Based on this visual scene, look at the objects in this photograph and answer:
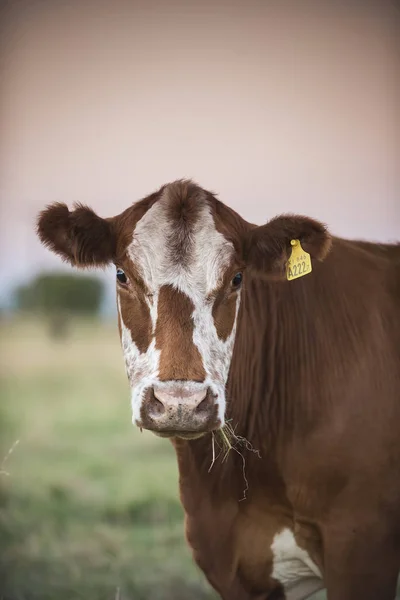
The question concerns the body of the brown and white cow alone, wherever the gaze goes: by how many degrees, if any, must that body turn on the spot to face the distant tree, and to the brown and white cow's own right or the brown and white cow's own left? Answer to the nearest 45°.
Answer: approximately 90° to the brown and white cow's own right

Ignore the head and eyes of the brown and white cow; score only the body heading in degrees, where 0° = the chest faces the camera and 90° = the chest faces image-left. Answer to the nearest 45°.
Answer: approximately 45°
